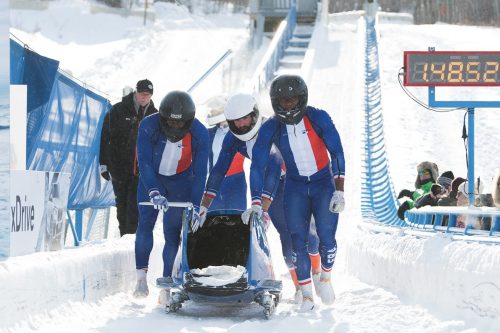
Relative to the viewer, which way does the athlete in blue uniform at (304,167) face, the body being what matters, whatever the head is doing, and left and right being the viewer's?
facing the viewer

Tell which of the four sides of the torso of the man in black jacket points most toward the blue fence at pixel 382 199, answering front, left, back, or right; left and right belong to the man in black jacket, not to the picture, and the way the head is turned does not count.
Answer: left

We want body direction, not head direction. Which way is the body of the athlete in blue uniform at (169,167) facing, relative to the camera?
toward the camera

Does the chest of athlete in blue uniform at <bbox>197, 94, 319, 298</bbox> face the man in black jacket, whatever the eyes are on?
no

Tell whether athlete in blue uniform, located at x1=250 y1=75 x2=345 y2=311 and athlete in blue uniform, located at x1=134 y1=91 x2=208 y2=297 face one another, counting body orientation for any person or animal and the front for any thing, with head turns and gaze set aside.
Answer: no

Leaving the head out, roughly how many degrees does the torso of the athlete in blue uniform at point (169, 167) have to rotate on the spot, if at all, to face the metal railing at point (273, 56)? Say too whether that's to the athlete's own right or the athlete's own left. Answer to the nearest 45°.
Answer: approximately 180°

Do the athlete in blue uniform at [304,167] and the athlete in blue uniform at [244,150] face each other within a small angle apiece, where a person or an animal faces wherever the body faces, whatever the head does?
no

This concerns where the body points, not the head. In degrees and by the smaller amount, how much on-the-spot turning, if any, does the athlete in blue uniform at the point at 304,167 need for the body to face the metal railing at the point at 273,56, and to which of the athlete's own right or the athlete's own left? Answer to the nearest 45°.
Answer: approximately 180°

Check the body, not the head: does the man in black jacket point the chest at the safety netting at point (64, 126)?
no

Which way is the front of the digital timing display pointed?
toward the camera

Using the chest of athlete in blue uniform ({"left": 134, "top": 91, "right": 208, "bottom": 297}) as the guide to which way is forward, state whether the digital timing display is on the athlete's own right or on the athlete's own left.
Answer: on the athlete's own left

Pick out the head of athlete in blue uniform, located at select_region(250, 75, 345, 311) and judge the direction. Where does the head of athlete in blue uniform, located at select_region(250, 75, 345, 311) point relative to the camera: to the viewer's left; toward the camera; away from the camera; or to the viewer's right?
toward the camera

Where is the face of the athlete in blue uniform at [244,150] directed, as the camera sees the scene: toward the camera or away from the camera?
toward the camera
